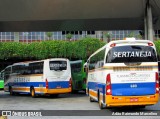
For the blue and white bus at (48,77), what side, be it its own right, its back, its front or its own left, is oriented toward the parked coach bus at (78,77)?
right

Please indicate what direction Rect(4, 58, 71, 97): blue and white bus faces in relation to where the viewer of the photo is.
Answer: facing away from the viewer and to the left of the viewer
